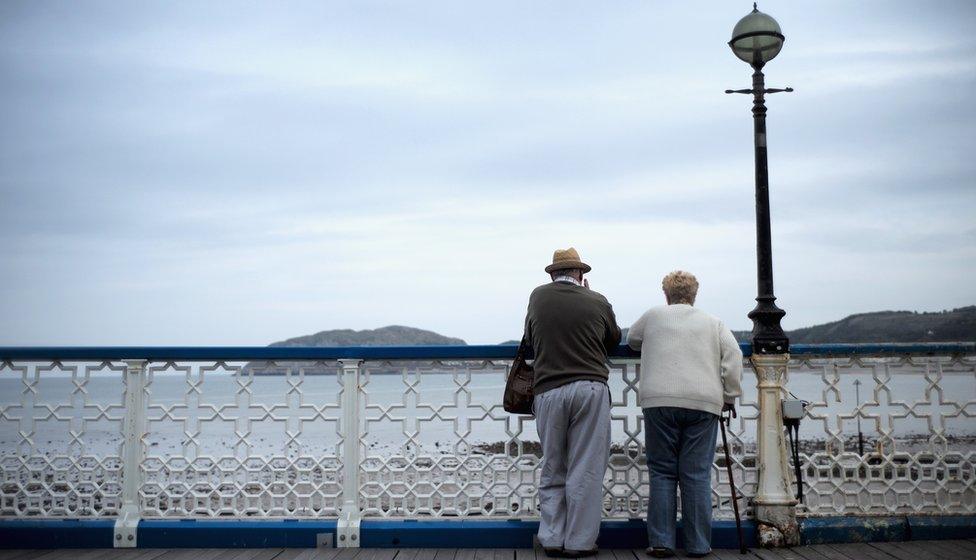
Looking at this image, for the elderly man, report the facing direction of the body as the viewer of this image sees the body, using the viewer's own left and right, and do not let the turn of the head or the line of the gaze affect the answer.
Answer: facing away from the viewer

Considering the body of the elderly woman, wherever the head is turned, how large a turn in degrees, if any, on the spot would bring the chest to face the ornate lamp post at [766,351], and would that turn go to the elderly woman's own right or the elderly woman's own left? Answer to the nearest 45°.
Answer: approximately 45° to the elderly woman's own right

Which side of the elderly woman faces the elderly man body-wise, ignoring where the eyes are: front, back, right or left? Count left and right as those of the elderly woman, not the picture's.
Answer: left

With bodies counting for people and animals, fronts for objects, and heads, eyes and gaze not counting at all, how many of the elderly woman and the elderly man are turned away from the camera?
2

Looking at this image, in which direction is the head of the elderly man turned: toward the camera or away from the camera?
away from the camera

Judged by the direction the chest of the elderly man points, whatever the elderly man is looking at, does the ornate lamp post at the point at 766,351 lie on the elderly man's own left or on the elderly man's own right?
on the elderly man's own right

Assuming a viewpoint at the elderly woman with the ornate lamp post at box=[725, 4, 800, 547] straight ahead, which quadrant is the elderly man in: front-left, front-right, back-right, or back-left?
back-left

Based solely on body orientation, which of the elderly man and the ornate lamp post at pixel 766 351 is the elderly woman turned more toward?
the ornate lamp post

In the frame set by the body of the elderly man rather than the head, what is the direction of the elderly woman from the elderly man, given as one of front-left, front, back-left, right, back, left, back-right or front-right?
right

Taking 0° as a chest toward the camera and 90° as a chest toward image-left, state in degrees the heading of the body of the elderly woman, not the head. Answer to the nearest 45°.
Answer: approximately 180°

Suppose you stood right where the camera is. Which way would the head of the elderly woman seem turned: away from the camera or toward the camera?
away from the camera
